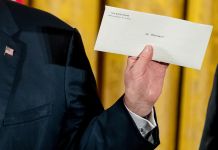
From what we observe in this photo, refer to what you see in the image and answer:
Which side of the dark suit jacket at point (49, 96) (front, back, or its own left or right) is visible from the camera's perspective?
front
